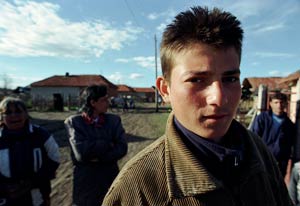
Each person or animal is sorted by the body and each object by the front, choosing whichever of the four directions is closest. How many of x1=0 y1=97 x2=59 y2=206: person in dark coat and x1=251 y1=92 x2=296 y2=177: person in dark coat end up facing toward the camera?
2

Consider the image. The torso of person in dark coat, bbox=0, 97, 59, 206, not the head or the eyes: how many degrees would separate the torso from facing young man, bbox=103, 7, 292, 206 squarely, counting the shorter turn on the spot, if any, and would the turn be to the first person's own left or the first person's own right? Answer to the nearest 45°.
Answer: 0° — they already face them

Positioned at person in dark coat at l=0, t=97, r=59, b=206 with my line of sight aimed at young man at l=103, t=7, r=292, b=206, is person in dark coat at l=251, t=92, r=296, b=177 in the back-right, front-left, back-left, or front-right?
front-left

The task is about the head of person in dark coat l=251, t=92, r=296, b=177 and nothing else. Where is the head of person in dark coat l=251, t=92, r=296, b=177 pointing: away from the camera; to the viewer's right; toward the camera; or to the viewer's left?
toward the camera

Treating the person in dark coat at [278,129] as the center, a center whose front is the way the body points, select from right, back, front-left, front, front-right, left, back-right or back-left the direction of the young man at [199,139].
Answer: front

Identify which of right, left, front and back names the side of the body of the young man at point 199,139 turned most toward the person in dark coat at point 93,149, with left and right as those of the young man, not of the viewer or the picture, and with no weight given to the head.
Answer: back

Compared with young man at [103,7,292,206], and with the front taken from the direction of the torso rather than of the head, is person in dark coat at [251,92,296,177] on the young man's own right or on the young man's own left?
on the young man's own left

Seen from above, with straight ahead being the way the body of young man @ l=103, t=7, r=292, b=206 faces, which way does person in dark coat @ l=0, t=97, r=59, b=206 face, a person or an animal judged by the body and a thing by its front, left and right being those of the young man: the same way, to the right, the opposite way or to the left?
the same way

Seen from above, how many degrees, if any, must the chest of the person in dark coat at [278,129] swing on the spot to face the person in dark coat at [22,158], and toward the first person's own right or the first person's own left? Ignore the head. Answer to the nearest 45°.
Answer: approximately 45° to the first person's own right

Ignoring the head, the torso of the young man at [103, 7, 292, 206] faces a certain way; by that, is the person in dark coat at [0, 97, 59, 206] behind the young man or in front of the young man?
behind

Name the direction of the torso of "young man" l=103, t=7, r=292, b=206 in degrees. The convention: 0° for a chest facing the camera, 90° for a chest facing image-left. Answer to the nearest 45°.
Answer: approximately 315°

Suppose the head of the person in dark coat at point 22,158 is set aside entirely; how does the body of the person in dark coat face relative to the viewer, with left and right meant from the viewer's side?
facing the viewer
